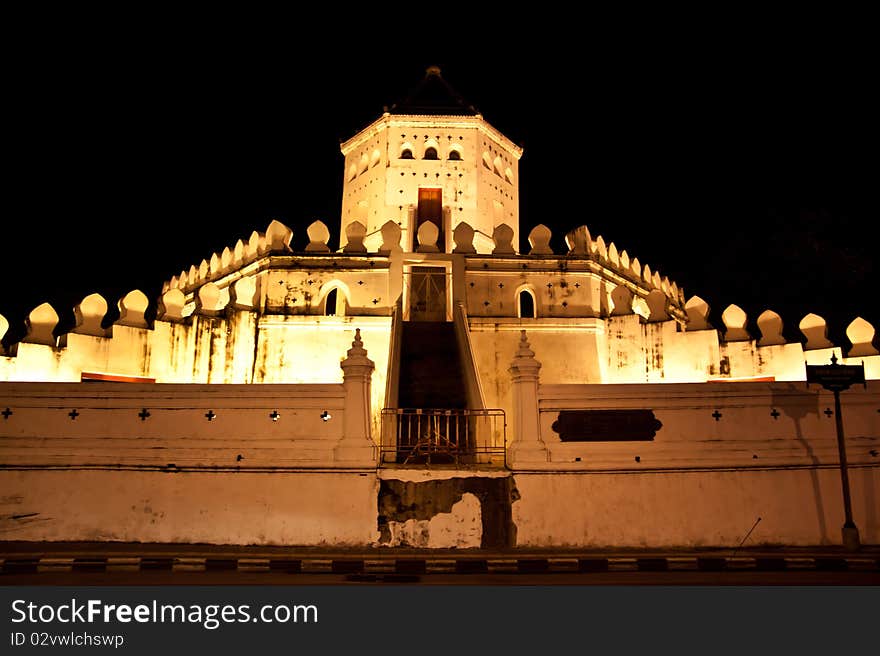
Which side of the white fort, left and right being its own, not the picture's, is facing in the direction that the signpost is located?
left

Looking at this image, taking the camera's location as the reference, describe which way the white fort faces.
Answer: facing the viewer
